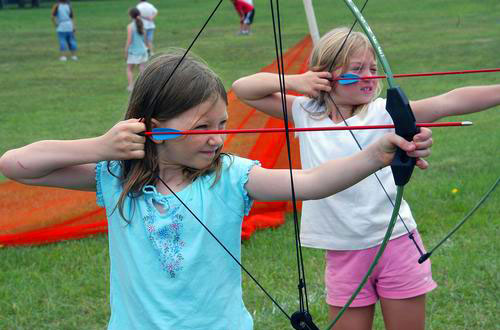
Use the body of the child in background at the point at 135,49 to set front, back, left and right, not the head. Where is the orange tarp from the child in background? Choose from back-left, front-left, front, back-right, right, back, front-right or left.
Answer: back-left

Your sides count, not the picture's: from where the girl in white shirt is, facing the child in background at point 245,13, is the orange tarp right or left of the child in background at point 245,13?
left

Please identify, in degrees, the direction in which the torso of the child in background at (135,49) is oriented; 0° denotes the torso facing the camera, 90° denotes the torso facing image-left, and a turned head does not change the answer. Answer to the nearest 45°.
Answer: approximately 135°

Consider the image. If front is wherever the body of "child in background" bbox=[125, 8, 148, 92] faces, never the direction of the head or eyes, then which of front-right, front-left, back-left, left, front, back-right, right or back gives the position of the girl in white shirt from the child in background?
back-left

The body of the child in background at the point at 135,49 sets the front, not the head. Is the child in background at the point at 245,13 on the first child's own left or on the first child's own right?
on the first child's own right

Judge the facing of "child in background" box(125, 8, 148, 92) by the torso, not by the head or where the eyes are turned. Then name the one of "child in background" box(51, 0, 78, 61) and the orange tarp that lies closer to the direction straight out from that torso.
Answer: the child in background

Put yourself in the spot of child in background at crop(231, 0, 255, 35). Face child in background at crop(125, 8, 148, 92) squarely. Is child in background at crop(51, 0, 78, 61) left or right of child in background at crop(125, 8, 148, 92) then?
right
